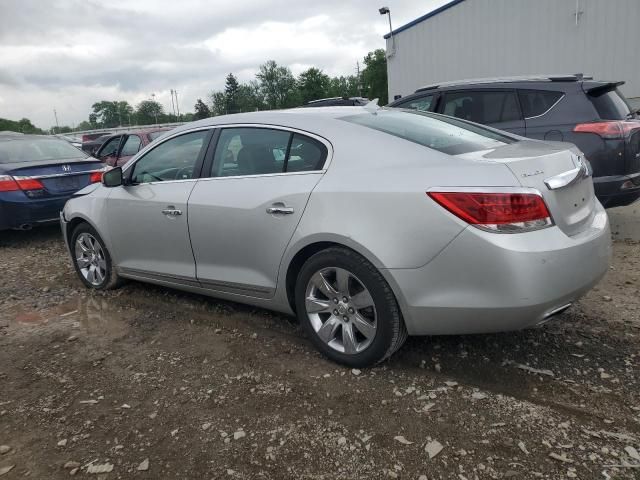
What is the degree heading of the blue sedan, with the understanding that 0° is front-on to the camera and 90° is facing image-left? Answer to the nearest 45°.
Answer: approximately 135°

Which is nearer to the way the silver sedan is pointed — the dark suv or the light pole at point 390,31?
the light pole

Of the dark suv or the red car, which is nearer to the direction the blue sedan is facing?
the red car

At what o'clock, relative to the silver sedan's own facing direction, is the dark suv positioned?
The dark suv is roughly at 3 o'clock from the silver sedan.

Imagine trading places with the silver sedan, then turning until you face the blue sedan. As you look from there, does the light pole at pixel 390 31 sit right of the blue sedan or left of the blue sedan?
right

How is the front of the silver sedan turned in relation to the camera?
facing away from the viewer and to the left of the viewer

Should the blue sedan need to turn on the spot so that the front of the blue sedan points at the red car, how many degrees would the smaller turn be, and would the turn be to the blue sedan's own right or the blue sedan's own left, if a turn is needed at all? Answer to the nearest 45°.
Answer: approximately 90° to the blue sedan's own right

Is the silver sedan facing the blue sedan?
yes

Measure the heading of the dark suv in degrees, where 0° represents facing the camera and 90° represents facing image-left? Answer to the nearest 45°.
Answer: approximately 135°

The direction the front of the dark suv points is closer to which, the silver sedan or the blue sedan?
the blue sedan

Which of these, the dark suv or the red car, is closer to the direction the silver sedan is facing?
the red car

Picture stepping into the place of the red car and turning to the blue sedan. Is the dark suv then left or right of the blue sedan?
left
